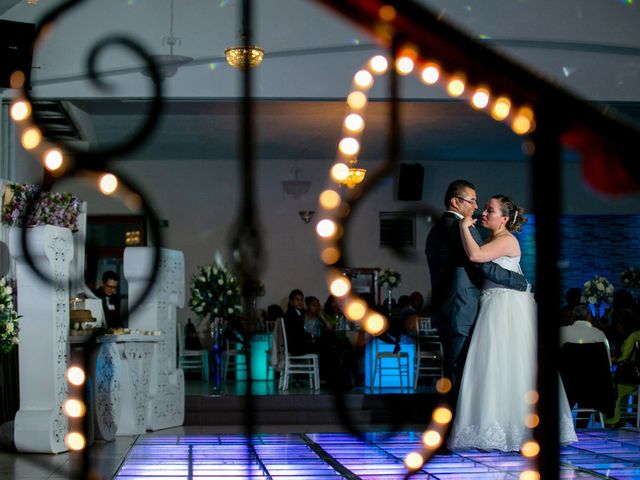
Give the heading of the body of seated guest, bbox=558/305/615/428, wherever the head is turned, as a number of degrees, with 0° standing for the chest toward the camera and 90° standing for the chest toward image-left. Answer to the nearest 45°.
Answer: approximately 180°

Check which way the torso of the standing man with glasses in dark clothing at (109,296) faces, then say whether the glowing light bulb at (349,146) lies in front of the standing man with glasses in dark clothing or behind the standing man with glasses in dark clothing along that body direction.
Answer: in front

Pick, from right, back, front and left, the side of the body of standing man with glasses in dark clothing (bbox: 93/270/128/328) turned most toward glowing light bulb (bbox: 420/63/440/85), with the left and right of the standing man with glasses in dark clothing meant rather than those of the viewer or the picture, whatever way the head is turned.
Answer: front

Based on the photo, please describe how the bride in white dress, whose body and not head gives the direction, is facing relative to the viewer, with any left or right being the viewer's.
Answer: facing to the left of the viewer

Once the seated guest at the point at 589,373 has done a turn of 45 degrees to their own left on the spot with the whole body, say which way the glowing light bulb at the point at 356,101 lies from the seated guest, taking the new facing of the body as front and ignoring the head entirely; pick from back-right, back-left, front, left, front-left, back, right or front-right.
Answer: back-left

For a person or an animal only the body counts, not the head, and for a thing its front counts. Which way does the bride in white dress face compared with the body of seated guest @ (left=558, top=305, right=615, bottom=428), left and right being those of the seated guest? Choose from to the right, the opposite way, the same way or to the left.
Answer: to the left

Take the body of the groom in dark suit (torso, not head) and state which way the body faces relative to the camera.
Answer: to the viewer's right

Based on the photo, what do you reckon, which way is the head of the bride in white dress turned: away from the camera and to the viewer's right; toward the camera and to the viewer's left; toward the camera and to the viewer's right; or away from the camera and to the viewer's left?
toward the camera and to the viewer's left

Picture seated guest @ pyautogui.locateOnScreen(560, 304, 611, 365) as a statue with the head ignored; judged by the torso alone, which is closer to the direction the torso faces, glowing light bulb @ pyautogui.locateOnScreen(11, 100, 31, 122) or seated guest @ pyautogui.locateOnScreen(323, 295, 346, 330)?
the seated guest

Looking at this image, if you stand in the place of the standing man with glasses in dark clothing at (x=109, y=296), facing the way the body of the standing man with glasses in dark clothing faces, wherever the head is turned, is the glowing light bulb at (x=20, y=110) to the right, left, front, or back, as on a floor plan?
front

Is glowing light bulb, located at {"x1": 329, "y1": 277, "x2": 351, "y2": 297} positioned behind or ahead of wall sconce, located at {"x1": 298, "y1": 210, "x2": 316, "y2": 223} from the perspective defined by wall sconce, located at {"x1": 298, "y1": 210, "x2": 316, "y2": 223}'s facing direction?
ahead

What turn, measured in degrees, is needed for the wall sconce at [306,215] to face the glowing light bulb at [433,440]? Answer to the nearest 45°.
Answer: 0° — it already faces it
